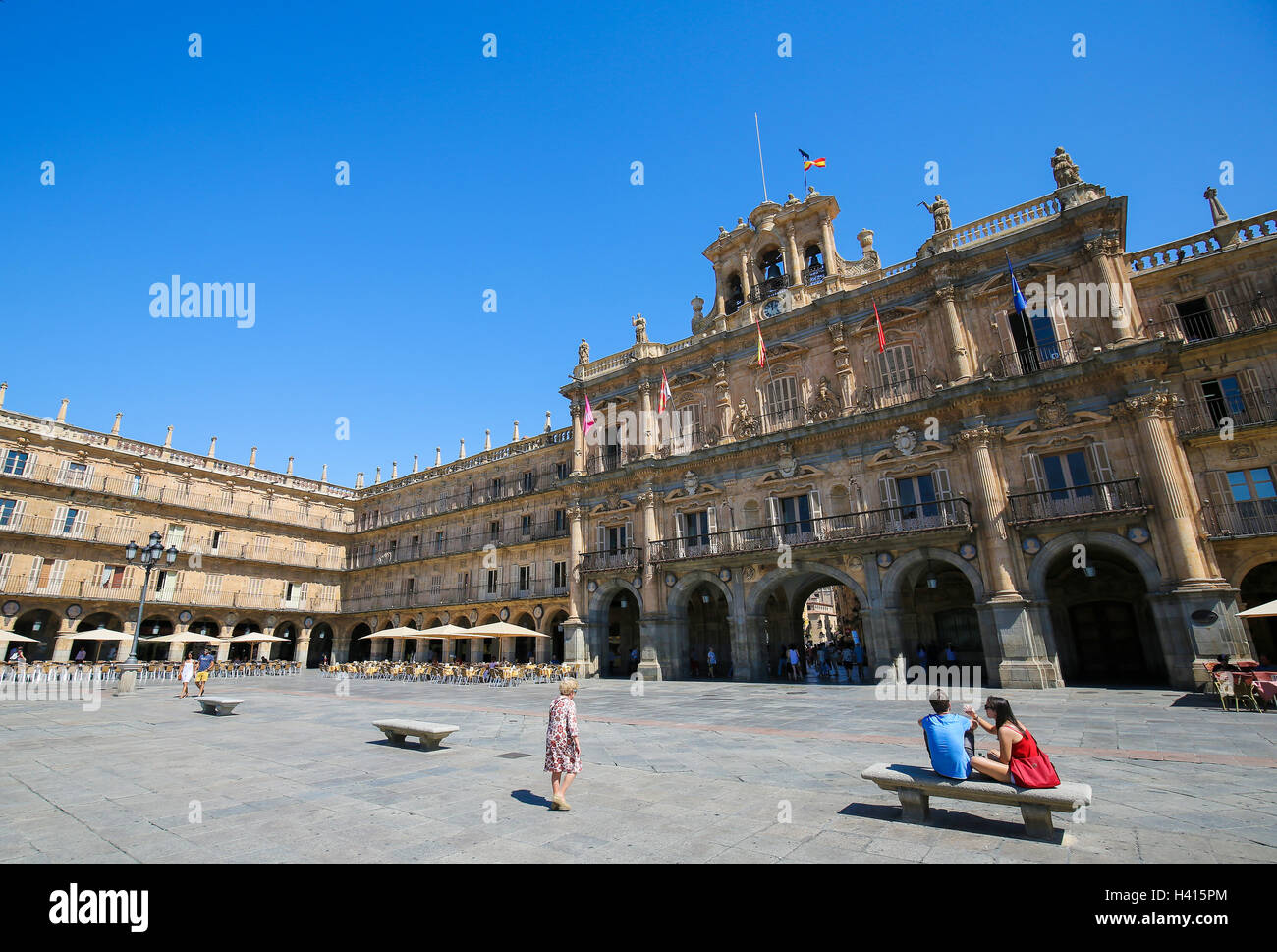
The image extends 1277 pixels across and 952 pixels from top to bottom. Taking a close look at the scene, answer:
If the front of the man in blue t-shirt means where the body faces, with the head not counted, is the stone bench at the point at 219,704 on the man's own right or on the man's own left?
on the man's own left

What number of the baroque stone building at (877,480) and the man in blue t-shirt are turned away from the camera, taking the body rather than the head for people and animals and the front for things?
1

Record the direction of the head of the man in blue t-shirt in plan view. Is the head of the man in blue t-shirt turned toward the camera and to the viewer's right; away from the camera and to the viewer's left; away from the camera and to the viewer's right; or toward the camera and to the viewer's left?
away from the camera and to the viewer's right

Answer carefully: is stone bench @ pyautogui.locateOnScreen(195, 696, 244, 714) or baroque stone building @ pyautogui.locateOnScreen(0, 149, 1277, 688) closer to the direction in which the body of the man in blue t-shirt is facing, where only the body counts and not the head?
the baroque stone building

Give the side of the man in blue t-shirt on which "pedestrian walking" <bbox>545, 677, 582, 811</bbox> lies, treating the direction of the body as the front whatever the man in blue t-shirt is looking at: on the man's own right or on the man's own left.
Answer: on the man's own left

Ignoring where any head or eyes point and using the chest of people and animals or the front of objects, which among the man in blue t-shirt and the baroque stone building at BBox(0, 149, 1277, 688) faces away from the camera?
the man in blue t-shirt

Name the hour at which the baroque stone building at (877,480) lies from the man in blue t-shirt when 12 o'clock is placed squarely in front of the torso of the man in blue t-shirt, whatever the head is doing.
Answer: The baroque stone building is roughly at 12 o'clock from the man in blue t-shirt.

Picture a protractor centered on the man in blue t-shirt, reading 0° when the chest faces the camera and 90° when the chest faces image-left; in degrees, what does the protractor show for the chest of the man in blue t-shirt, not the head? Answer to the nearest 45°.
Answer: approximately 180°

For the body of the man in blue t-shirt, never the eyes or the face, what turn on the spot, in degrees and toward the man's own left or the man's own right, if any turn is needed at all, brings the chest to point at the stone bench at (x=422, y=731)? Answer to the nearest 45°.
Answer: approximately 90° to the man's own left

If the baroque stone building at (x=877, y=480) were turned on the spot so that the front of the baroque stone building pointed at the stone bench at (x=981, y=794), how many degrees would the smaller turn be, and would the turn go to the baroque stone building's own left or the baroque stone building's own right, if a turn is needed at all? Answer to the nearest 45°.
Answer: approximately 45° to the baroque stone building's own left

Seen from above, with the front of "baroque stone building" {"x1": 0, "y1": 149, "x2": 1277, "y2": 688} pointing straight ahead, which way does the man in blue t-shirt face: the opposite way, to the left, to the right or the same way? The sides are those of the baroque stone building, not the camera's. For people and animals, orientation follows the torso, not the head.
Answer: the opposite way
